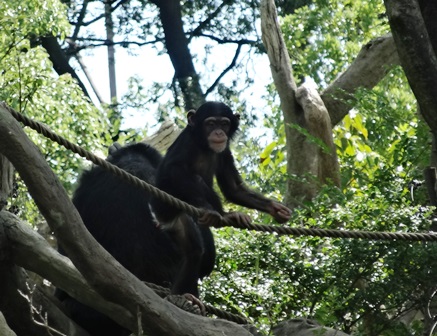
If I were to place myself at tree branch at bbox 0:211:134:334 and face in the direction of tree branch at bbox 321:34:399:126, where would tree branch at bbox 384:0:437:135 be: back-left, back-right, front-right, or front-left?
front-right

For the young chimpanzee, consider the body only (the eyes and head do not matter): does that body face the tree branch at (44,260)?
no

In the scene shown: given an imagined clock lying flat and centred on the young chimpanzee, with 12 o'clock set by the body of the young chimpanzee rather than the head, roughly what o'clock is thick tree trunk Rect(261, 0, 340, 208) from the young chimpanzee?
The thick tree trunk is roughly at 8 o'clock from the young chimpanzee.

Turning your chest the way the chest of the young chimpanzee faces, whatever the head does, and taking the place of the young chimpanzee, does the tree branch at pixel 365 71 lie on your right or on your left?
on your left

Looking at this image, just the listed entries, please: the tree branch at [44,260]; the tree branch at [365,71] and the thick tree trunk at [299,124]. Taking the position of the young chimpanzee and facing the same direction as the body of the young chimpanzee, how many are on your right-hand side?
1

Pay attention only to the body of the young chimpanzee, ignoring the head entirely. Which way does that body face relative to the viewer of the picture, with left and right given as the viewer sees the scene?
facing the viewer and to the right of the viewer
